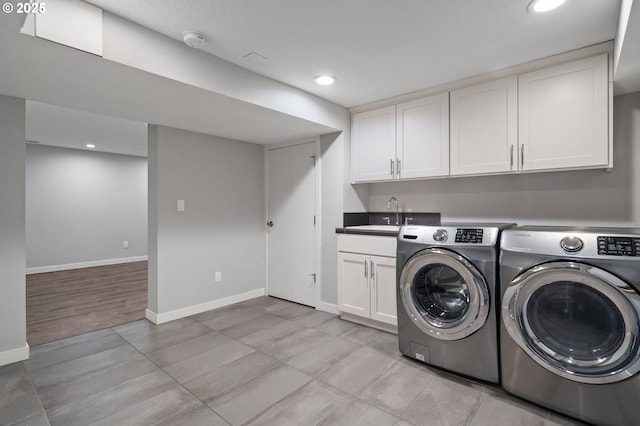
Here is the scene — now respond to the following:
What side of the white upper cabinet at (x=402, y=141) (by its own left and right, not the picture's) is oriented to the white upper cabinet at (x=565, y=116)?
left

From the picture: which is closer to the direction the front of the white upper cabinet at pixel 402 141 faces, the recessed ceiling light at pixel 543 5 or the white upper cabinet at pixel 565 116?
the recessed ceiling light

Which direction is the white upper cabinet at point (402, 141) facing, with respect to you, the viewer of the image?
facing the viewer and to the left of the viewer

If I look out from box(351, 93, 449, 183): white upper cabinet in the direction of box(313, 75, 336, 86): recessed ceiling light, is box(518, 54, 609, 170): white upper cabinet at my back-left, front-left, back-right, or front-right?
back-left

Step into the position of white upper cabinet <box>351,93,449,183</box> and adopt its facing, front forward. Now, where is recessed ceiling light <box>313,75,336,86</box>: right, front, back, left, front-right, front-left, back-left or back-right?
front

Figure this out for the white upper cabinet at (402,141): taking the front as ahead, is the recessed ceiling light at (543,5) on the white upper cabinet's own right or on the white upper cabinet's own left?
on the white upper cabinet's own left

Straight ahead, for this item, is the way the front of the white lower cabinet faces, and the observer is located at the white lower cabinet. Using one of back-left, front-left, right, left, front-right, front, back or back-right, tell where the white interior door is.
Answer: right

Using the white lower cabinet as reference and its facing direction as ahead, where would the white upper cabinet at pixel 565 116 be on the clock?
The white upper cabinet is roughly at 8 o'clock from the white lower cabinet.

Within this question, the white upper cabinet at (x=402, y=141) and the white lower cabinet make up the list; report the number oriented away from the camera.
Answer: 0

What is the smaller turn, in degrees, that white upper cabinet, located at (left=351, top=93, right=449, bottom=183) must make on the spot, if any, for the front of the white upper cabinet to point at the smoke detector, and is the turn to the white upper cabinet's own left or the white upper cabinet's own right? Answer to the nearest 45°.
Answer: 0° — it already faces it
